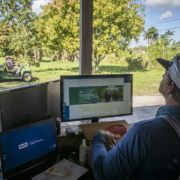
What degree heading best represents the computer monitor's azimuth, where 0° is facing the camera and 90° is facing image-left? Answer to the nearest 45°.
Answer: approximately 315°

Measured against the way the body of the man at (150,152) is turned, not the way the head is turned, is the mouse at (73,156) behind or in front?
in front

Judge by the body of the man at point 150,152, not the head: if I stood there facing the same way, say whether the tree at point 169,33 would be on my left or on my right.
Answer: on my right

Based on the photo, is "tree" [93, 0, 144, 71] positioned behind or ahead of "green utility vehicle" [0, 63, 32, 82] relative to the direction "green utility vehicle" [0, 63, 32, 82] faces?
ahead

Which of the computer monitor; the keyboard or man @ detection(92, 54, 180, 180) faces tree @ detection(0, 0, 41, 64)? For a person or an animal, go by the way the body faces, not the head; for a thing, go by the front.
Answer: the man

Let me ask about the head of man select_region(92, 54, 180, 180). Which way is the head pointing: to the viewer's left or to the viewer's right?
to the viewer's left

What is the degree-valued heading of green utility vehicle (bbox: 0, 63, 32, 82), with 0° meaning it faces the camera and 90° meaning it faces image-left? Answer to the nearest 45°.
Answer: approximately 270°

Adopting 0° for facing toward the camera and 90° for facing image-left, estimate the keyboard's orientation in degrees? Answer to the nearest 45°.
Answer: approximately 315°

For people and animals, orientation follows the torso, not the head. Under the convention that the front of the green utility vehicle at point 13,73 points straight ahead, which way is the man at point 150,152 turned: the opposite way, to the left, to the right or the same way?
to the left

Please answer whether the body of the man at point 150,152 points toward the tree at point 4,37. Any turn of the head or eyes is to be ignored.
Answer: yes
